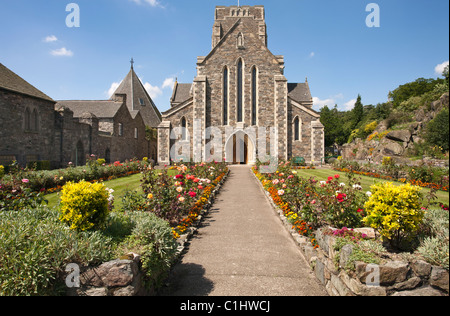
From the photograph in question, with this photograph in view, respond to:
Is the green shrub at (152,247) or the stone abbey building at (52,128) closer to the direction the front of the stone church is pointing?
the green shrub

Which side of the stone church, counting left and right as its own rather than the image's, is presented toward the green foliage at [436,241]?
front

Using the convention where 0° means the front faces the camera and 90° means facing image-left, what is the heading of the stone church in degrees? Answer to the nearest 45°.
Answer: approximately 0°

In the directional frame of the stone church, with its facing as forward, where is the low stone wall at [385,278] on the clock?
The low stone wall is roughly at 12 o'clock from the stone church.

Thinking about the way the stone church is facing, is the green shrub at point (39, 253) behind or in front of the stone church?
in front

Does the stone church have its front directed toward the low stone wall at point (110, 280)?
yes

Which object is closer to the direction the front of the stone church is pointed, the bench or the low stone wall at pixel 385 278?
the low stone wall

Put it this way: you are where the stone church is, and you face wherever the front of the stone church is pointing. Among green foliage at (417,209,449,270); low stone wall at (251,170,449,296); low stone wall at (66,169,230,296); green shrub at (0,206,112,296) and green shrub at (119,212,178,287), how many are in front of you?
5

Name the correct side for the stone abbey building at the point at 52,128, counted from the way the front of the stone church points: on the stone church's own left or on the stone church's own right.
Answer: on the stone church's own right

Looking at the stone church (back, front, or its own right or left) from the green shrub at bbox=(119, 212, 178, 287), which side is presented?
front
